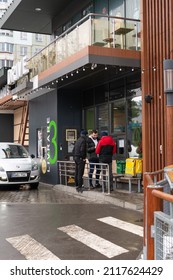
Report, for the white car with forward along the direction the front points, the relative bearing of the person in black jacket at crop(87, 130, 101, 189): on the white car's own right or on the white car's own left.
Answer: on the white car's own left

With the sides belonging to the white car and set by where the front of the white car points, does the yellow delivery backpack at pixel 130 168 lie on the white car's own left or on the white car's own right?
on the white car's own left

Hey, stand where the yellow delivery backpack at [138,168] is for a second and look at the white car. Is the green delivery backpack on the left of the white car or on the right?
right

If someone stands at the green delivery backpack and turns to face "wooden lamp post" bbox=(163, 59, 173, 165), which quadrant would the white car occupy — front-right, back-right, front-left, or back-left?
back-right

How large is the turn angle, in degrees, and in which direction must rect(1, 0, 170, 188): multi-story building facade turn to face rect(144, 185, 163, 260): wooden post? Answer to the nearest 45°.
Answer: approximately 45° to its left
